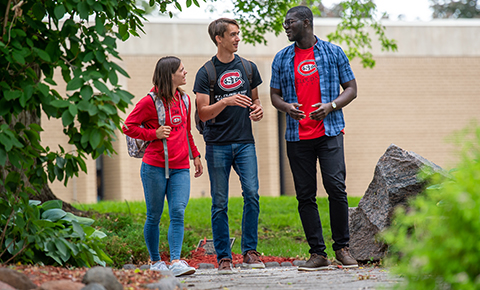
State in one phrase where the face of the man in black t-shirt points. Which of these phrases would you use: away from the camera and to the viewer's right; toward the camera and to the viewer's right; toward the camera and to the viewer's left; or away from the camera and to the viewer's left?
toward the camera and to the viewer's right

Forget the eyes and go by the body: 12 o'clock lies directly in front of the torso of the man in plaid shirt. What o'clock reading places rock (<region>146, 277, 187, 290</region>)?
The rock is roughly at 1 o'clock from the man in plaid shirt.

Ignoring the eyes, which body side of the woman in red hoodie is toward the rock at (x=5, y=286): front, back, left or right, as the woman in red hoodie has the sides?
right

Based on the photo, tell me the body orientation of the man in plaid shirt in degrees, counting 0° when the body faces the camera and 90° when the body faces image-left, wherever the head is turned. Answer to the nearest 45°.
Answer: approximately 0°

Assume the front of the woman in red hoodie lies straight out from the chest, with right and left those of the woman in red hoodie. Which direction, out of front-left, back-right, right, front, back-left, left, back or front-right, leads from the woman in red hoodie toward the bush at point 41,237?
right

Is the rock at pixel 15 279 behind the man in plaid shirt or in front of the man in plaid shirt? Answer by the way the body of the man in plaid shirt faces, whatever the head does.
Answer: in front

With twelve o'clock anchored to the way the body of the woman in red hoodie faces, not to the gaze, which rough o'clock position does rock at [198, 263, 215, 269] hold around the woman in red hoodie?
The rock is roughly at 8 o'clock from the woman in red hoodie.

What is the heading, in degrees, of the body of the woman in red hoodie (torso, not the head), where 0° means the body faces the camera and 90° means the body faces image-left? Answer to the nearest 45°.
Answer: approximately 315°

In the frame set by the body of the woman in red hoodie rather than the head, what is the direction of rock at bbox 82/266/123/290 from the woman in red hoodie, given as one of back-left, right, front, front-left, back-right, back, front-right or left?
front-right

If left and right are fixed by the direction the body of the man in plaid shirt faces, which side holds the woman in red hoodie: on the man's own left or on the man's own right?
on the man's own right

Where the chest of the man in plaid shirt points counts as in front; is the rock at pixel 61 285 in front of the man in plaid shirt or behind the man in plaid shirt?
in front

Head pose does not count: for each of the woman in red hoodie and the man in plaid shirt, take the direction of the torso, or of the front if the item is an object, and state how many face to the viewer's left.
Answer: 0

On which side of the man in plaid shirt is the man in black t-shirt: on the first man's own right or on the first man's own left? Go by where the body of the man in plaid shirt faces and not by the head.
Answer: on the first man's own right

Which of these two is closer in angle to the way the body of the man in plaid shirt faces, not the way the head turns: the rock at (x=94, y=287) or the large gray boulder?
the rock

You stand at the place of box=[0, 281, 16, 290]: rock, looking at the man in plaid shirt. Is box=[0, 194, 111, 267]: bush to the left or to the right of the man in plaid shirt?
left
